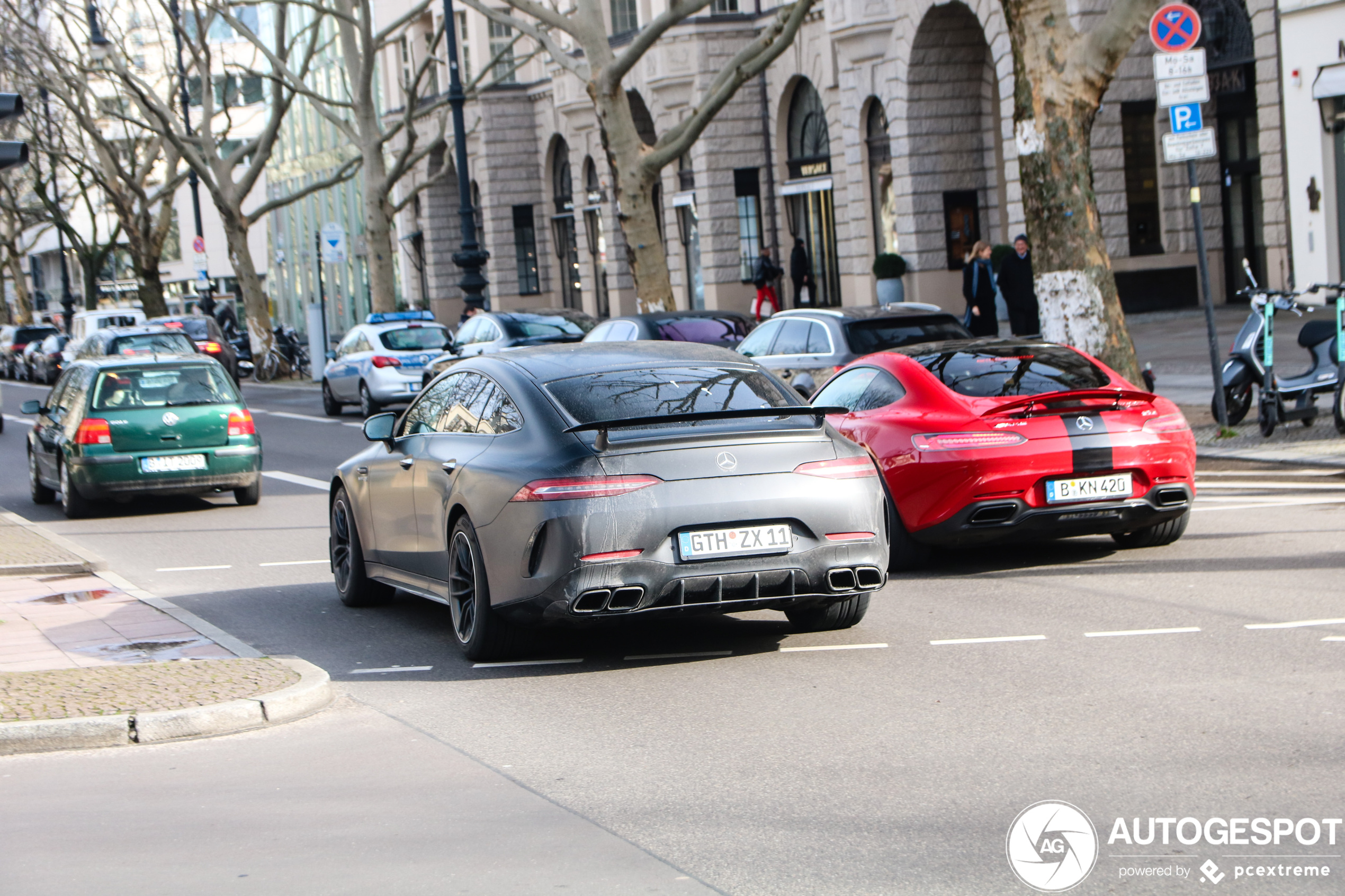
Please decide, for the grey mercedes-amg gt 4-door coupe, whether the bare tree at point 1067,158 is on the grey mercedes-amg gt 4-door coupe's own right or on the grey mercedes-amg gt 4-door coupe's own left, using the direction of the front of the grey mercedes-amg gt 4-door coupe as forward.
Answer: on the grey mercedes-amg gt 4-door coupe's own right

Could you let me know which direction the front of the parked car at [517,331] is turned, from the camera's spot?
facing away from the viewer and to the left of the viewer

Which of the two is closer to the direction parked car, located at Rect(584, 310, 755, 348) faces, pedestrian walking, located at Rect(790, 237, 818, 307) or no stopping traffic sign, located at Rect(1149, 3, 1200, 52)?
the pedestrian walking

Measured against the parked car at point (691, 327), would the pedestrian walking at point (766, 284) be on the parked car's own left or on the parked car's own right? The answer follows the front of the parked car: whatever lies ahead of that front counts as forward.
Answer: on the parked car's own right

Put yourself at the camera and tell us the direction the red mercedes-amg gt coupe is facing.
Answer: facing away from the viewer and to the left of the viewer

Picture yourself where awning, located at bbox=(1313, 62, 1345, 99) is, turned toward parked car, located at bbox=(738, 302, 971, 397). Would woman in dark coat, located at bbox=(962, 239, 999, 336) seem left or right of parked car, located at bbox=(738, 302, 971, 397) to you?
right

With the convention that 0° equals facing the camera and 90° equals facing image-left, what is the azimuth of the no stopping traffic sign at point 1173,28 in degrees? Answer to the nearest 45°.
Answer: approximately 0°

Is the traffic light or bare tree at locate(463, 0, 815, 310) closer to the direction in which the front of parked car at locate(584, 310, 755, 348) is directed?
the bare tree

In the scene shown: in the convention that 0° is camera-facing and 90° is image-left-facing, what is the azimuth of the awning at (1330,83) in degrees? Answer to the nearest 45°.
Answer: approximately 45°

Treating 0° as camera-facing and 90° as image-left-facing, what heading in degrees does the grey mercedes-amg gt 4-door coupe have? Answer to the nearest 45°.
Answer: approximately 135°

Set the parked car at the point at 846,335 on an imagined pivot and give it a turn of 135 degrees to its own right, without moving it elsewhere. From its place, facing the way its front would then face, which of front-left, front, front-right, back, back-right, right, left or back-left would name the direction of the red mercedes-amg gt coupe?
right
